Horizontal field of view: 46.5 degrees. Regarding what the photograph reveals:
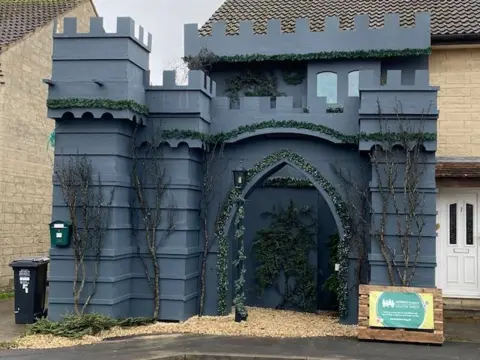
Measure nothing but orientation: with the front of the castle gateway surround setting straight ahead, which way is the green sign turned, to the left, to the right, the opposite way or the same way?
the same way

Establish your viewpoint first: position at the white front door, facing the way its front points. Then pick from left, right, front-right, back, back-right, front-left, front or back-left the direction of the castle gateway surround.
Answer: front-right

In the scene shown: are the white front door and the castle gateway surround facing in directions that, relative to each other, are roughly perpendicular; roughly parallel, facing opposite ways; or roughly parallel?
roughly parallel

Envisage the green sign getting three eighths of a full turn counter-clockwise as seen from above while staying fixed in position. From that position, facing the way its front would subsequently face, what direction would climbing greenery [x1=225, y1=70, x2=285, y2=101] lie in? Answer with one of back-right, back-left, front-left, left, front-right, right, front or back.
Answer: left

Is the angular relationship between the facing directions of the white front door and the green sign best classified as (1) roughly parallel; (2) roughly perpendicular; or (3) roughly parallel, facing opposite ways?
roughly parallel

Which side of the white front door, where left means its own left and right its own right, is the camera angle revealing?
front

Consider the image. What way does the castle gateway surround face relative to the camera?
toward the camera

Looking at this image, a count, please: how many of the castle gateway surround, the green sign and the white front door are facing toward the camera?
3

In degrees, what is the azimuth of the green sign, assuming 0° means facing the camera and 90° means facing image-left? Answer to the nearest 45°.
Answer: approximately 0°

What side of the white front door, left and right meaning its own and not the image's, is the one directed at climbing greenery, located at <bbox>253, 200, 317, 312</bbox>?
right

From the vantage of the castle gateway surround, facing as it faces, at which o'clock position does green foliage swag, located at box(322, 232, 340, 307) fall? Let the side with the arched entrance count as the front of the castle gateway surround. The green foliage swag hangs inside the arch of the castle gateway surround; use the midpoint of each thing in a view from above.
The green foliage swag is roughly at 8 o'clock from the castle gateway surround.

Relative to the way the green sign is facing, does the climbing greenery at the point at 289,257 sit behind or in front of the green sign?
behind

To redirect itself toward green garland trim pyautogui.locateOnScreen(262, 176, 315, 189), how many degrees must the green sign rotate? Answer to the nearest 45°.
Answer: approximately 135° to its right

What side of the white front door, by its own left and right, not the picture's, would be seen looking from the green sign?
front
